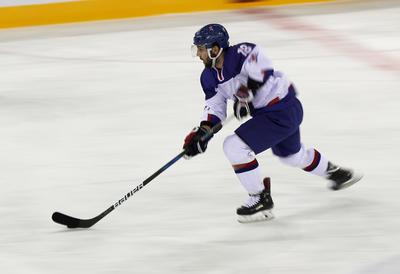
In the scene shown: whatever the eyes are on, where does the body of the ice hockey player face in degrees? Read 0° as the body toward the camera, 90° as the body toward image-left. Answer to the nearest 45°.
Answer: approximately 45°

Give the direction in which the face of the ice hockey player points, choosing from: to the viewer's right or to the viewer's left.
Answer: to the viewer's left

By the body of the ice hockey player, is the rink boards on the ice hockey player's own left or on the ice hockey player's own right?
on the ice hockey player's own right
